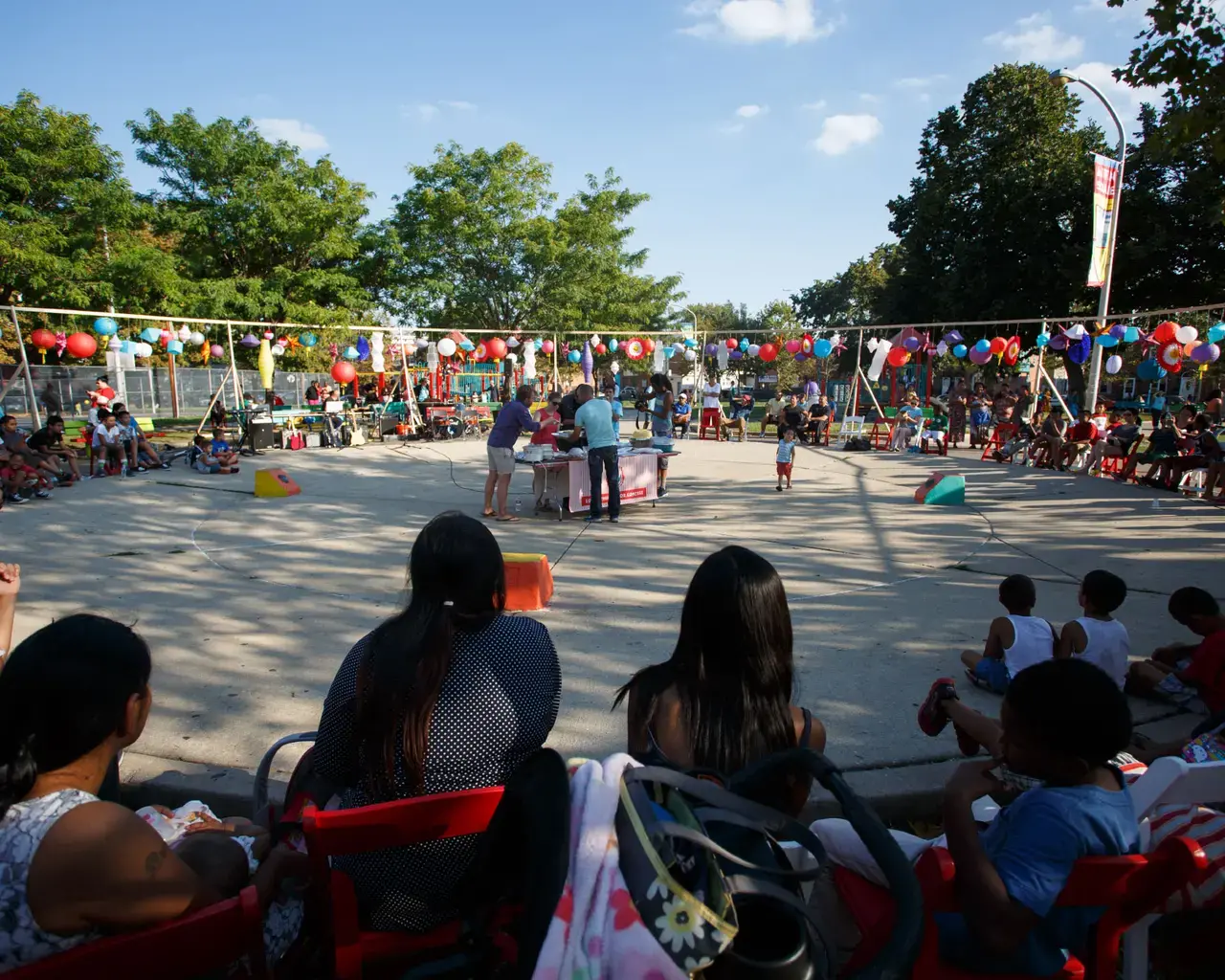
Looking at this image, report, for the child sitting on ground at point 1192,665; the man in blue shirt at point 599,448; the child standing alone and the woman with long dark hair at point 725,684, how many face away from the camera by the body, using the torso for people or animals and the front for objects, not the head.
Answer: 2

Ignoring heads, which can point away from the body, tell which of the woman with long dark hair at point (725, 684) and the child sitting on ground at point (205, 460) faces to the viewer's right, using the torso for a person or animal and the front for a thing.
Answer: the child sitting on ground

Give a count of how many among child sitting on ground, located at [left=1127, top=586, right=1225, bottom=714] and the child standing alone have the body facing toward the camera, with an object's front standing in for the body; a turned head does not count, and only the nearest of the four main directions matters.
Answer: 1

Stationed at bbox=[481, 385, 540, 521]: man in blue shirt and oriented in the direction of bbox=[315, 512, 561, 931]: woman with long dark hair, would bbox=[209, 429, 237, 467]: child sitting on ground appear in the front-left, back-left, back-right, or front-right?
back-right

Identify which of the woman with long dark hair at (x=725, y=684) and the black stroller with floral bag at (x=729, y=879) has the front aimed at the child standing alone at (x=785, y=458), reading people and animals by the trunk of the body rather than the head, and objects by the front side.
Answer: the woman with long dark hair

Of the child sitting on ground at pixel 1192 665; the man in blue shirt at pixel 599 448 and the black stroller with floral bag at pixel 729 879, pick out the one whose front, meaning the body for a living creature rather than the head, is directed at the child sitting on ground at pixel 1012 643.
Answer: the child sitting on ground at pixel 1192 665

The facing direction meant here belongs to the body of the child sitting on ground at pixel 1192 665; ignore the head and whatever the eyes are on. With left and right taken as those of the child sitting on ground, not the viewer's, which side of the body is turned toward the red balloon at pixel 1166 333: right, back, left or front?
right

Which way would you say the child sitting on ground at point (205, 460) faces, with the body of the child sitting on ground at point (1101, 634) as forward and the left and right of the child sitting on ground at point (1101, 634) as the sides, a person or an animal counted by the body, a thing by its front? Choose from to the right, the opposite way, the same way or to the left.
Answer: to the right

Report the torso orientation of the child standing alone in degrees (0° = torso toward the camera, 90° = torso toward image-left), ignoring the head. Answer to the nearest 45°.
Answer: approximately 0°

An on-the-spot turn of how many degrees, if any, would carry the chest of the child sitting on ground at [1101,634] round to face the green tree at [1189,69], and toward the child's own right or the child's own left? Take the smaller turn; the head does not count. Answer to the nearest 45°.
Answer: approximately 45° to the child's own right

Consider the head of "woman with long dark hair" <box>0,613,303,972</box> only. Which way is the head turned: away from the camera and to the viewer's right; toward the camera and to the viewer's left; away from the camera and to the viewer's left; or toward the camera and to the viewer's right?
away from the camera and to the viewer's right

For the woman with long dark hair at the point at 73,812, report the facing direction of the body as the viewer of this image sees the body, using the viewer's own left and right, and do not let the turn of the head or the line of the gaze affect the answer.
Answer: facing away from the viewer and to the right of the viewer

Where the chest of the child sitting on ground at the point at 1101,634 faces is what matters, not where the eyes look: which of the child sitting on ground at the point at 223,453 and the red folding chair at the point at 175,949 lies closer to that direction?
the child sitting on ground

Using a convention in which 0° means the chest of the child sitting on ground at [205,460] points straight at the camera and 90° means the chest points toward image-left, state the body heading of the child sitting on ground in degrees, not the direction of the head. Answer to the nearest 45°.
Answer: approximately 270°
